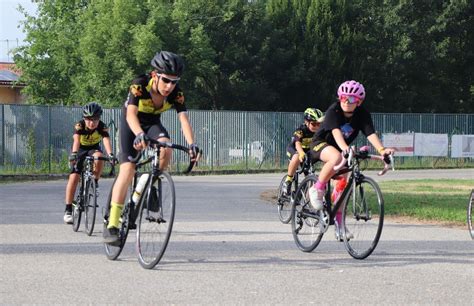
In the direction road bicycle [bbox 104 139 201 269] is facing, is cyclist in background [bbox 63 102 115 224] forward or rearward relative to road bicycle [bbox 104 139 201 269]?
rearward

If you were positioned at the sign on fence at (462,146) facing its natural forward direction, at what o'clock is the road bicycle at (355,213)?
The road bicycle is roughly at 12 o'clock from the sign on fence.

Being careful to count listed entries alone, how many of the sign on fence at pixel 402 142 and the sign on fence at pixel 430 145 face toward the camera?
2

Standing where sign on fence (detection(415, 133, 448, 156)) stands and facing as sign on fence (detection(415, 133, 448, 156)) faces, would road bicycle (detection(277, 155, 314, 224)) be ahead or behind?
ahead

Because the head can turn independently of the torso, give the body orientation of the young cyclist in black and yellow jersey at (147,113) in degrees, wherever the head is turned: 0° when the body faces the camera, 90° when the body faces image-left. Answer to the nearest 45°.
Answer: approximately 315°

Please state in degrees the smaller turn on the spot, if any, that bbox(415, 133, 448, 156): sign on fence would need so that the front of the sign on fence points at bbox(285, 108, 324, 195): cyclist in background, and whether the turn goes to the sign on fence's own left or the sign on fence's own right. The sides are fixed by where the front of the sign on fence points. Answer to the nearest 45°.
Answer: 0° — it already faces them

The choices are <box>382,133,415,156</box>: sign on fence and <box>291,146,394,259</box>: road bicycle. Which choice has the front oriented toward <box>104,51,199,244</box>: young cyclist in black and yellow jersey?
the sign on fence

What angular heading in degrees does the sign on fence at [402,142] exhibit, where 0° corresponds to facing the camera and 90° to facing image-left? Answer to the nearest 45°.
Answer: approximately 0°

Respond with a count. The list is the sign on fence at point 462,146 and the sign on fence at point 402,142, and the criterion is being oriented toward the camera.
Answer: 2
